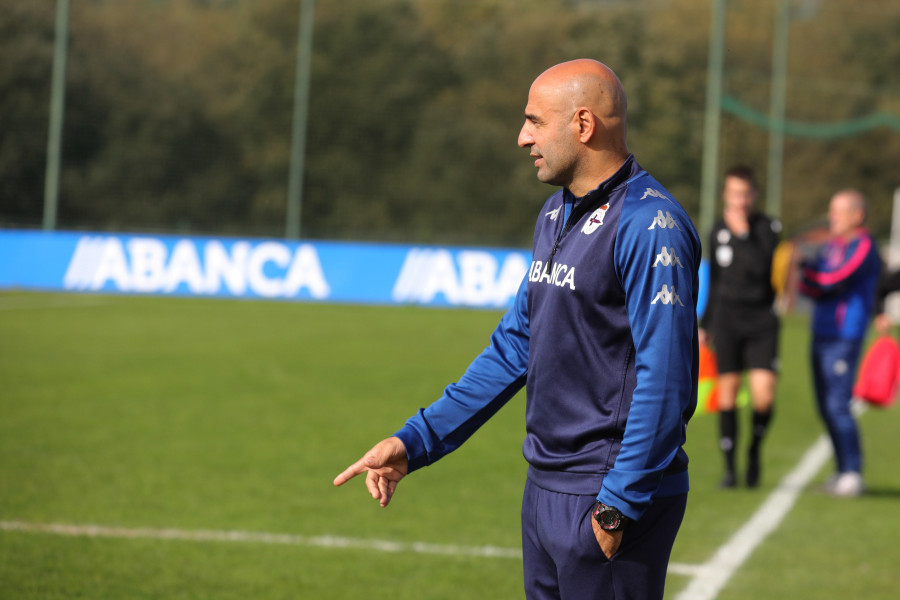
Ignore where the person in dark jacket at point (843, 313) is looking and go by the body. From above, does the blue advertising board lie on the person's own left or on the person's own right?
on the person's own right

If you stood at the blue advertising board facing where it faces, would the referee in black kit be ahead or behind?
ahead

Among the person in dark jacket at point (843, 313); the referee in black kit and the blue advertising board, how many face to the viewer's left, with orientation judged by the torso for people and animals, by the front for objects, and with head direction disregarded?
1

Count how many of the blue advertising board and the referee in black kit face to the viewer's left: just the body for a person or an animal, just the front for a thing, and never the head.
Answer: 0

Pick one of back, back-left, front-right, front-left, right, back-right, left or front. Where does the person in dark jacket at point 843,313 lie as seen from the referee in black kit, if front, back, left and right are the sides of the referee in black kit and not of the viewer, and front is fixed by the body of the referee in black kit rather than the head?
left

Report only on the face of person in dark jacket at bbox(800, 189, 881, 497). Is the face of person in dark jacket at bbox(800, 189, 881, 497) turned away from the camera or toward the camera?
toward the camera

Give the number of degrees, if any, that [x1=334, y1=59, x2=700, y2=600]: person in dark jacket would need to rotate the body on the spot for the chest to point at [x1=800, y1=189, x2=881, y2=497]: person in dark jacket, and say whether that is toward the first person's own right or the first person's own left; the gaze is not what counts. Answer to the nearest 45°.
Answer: approximately 135° to the first person's own right

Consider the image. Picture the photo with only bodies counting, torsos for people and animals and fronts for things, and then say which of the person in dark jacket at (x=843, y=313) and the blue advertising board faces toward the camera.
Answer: the blue advertising board

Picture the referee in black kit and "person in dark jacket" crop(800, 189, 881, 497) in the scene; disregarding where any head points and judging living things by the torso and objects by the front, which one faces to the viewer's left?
the person in dark jacket

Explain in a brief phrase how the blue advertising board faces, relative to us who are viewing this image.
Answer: facing the viewer

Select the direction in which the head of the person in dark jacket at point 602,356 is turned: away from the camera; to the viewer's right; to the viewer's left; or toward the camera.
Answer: to the viewer's left

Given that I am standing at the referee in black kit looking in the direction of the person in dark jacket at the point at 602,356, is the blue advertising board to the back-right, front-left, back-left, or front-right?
back-right

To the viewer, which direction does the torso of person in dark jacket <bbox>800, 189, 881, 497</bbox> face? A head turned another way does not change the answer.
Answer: to the viewer's left

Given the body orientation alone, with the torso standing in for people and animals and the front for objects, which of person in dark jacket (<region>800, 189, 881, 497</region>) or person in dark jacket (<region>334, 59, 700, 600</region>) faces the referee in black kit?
person in dark jacket (<region>800, 189, 881, 497</region>)

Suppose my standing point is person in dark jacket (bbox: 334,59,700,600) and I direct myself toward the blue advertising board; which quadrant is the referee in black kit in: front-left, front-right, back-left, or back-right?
front-right

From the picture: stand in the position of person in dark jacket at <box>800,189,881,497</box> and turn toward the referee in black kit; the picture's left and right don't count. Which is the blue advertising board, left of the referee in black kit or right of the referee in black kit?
right

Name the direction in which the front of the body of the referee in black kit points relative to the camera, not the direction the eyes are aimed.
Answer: toward the camera

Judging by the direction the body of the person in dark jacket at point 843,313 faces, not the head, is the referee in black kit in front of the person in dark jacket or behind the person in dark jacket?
in front

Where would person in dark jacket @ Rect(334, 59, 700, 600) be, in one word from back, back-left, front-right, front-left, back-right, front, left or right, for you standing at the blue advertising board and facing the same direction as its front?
front
